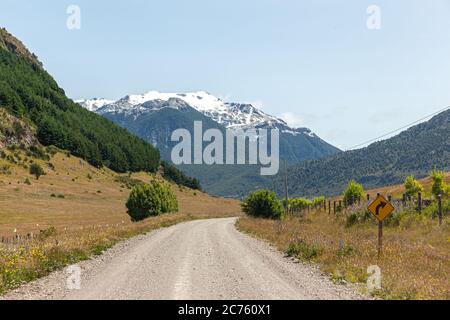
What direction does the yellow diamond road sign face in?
toward the camera
